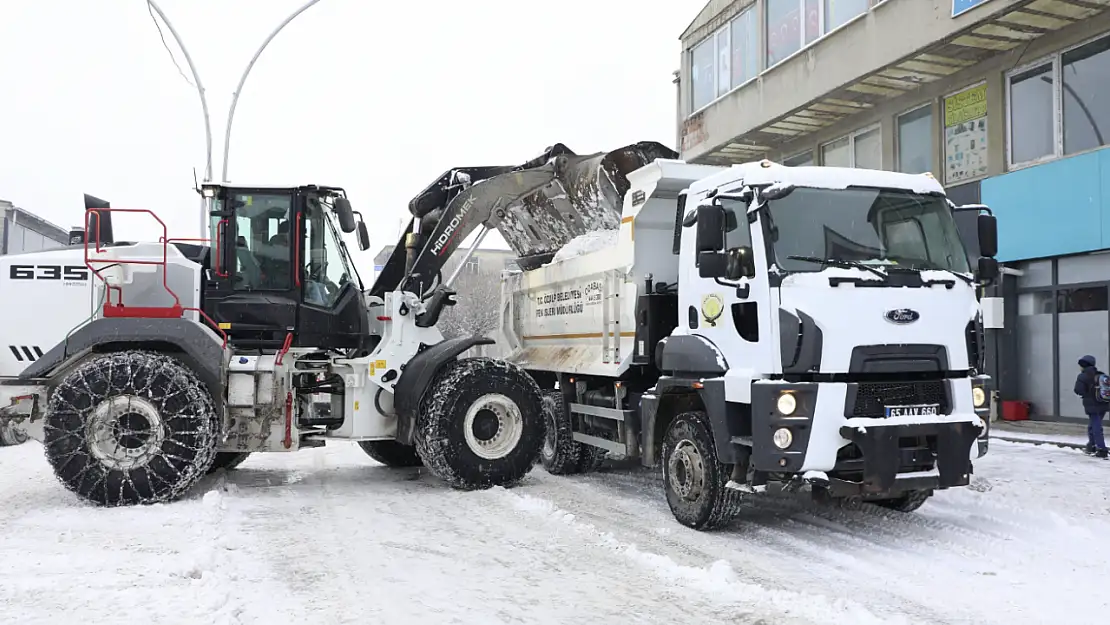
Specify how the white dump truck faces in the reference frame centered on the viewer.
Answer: facing the viewer and to the right of the viewer

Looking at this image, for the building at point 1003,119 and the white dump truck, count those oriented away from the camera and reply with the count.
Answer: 0

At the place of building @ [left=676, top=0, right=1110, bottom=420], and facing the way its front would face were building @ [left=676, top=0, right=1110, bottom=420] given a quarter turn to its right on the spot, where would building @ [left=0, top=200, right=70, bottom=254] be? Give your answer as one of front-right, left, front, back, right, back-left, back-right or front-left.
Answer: front-left

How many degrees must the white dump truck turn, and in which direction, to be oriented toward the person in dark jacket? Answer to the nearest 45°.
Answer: approximately 90° to its left

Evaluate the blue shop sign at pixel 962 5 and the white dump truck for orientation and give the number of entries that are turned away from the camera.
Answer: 0

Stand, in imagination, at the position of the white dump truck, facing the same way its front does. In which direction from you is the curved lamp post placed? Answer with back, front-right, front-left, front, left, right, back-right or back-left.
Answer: back

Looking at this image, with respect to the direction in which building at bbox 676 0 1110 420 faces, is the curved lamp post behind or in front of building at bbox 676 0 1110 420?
in front

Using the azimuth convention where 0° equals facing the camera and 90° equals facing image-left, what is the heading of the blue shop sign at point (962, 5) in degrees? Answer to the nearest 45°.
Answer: approximately 45°

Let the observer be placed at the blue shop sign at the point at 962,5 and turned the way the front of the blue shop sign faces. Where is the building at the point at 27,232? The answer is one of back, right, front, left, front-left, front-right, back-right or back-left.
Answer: front-right

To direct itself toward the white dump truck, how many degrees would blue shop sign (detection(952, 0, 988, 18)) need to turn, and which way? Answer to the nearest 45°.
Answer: approximately 45° to its left

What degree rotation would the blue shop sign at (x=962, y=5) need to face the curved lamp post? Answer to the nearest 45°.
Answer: approximately 45° to its right

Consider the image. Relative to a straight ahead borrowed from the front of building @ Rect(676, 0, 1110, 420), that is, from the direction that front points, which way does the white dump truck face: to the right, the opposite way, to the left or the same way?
to the left

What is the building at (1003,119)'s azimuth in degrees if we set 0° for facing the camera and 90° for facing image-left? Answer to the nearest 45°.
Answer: approximately 45°
